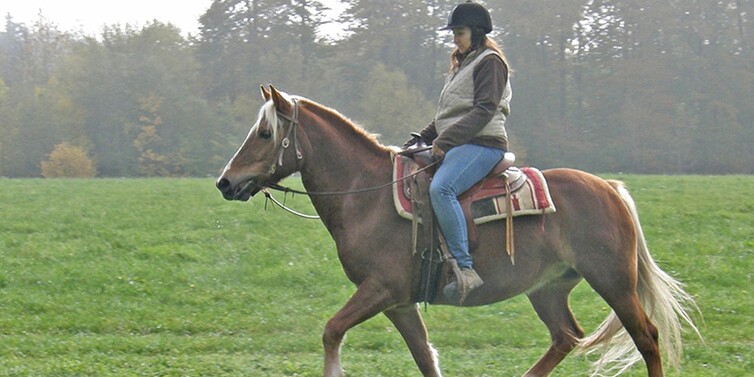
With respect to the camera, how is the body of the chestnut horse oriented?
to the viewer's left

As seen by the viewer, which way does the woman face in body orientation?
to the viewer's left

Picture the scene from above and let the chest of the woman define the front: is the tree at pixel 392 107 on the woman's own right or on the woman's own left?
on the woman's own right

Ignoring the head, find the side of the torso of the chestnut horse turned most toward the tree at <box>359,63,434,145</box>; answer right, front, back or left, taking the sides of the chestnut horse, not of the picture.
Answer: right
